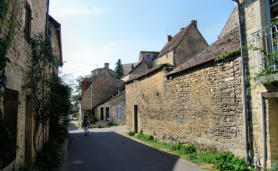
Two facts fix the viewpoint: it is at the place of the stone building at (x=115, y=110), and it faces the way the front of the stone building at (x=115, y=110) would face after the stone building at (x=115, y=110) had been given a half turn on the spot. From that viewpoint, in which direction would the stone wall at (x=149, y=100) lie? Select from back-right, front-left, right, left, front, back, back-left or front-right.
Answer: back-right

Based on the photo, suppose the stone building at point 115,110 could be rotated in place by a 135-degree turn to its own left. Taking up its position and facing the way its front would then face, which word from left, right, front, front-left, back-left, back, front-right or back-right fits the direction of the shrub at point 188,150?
right

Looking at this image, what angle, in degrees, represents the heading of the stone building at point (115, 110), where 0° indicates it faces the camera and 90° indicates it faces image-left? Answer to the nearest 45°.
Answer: approximately 45°

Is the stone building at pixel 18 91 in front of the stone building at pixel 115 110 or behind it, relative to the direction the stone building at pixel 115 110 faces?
in front

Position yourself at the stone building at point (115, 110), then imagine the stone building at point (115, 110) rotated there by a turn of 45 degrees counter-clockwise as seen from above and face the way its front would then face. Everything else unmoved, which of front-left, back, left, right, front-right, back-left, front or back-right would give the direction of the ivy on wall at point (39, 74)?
front

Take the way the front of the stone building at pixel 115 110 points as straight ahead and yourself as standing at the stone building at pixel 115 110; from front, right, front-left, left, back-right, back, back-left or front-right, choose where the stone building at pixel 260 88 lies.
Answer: front-left

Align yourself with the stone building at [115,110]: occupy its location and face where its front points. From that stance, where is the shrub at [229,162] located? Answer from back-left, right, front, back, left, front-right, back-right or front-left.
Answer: front-left

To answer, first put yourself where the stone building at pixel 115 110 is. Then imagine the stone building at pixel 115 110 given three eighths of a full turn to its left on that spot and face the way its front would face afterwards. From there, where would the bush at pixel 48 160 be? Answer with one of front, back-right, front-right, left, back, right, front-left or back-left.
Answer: right

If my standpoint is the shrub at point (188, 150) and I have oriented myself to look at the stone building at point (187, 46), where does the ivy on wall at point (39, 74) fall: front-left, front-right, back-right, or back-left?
back-left

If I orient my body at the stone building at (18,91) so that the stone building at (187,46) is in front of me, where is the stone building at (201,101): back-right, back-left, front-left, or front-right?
front-right

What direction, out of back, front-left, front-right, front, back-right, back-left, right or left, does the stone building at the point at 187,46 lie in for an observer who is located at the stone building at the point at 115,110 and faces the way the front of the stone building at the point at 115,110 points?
left
